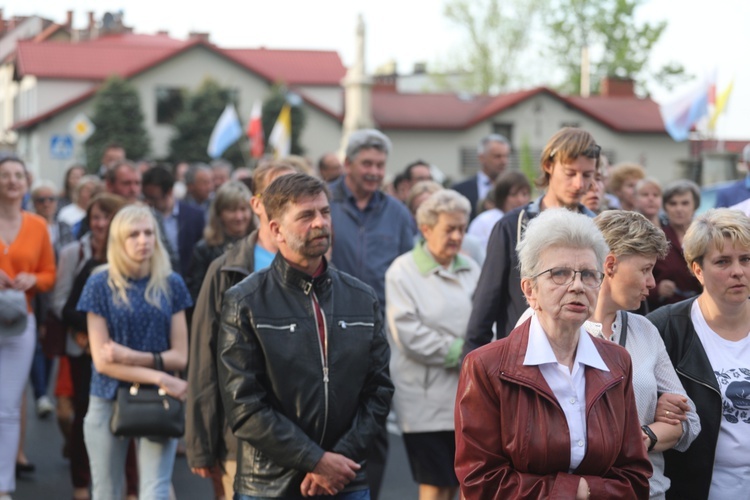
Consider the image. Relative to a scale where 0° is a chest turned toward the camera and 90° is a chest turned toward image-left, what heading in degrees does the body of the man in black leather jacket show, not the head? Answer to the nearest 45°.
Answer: approximately 315°

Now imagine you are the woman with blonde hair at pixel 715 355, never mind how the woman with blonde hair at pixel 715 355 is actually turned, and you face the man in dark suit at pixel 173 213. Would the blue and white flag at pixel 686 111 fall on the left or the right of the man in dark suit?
right
